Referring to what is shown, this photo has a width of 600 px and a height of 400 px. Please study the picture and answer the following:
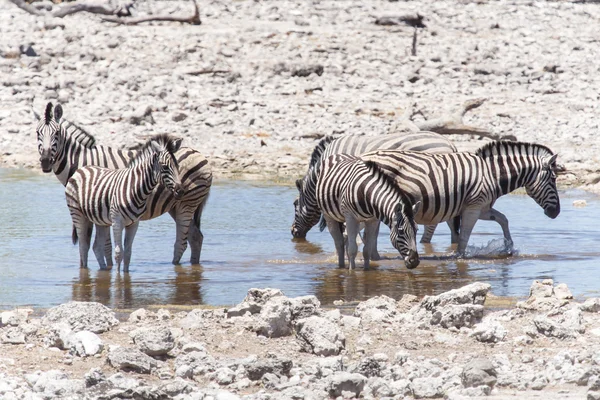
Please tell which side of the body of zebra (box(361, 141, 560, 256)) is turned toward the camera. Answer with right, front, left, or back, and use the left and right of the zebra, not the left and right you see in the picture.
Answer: right

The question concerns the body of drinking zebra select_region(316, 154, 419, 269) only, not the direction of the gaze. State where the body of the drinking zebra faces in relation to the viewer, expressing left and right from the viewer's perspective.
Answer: facing the viewer and to the right of the viewer

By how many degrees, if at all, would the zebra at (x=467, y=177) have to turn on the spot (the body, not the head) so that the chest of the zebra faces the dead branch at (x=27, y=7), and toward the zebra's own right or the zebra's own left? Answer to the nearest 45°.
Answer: approximately 135° to the zebra's own left

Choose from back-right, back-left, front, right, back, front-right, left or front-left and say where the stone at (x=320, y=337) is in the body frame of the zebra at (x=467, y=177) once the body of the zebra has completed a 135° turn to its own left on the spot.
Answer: back-left

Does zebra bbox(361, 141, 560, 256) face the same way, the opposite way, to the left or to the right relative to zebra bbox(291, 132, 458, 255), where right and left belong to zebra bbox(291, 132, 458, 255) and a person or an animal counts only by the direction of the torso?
the opposite way

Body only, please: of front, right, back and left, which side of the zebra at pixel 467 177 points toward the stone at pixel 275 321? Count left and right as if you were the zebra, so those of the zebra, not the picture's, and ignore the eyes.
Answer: right

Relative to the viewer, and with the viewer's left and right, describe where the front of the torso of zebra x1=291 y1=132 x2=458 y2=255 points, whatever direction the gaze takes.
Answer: facing to the left of the viewer
